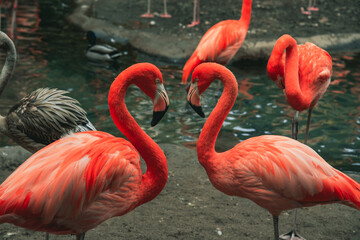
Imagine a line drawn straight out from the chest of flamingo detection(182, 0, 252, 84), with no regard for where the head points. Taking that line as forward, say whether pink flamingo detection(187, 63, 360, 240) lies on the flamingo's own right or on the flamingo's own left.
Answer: on the flamingo's own right

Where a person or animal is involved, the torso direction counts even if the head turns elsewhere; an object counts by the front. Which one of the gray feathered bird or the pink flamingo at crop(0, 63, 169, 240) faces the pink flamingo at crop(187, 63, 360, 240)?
the pink flamingo at crop(0, 63, 169, 240)

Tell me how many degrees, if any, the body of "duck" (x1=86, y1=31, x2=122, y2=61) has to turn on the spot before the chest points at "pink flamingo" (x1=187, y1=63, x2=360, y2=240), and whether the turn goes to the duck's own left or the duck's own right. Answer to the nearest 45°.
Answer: approximately 90° to the duck's own left

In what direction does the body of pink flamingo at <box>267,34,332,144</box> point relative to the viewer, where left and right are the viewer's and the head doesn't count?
facing the viewer and to the left of the viewer

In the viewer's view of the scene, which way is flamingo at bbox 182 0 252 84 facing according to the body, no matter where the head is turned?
to the viewer's right

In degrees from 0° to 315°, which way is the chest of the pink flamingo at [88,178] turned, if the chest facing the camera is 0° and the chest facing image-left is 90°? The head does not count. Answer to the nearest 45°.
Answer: approximately 270°

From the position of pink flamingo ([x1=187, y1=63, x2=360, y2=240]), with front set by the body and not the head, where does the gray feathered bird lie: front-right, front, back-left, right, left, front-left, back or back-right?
front

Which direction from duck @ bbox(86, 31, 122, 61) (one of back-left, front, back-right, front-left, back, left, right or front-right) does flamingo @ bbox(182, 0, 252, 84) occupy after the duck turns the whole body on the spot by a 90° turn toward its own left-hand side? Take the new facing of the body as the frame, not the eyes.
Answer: front-left

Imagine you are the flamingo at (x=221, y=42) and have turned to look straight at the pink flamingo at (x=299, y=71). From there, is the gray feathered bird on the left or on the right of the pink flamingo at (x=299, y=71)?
right

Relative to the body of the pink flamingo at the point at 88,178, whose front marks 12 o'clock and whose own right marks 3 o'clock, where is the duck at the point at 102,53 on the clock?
The duck is roughly at 9 o'clock from the pink flamingo.

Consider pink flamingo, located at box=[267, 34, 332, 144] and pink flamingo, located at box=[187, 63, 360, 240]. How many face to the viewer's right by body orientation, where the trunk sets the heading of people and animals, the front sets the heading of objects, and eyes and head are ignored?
0

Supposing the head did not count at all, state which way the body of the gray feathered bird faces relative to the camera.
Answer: to the viewer's left

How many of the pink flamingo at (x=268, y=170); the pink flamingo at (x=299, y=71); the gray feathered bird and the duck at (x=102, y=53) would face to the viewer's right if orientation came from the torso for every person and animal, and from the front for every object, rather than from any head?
0

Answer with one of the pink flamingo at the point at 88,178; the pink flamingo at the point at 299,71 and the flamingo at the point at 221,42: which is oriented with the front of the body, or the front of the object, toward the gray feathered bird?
the pink flamingo at the point at 299,71

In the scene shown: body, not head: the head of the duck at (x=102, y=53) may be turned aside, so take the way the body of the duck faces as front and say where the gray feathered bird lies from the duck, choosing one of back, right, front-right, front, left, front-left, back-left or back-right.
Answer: left

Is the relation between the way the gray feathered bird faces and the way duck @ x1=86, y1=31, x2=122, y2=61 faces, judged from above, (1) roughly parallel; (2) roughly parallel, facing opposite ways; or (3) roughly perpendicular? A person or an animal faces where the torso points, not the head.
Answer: roughly parallel

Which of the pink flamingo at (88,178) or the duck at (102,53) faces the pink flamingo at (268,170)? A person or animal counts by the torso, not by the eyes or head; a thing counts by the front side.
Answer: the pink flamingo at (88,178)
